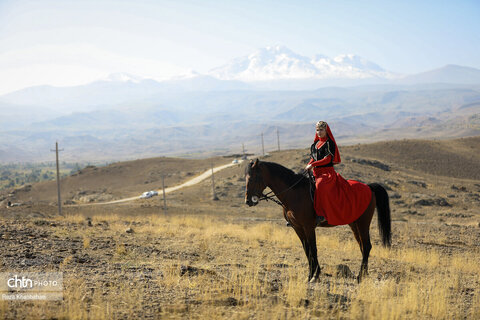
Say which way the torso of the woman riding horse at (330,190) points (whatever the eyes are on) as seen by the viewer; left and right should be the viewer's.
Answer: facing the viewer and to the left of the viewer

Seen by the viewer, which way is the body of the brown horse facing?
to the viewer's left
